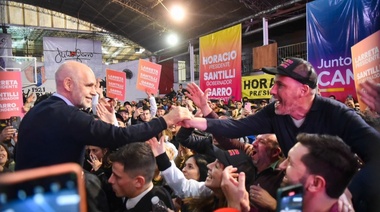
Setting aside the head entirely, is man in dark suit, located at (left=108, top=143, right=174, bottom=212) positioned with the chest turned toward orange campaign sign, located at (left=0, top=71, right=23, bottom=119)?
no

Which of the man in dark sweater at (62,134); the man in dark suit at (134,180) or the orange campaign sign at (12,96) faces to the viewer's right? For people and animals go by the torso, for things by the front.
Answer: the man in dark sweater at (62,134)

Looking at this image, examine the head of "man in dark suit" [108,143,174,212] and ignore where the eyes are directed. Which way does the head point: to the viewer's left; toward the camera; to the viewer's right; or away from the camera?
to the viewer's left

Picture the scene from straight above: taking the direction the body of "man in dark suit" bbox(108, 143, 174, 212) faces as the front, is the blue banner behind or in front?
behind

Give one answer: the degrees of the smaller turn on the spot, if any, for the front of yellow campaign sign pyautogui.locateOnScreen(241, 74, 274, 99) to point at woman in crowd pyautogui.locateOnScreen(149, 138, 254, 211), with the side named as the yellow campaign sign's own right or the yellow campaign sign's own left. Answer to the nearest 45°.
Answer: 0° — it already faces them

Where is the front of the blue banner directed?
toward the camera

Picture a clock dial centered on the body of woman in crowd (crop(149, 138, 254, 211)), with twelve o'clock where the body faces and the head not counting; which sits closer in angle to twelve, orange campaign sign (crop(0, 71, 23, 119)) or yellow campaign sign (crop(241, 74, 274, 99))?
the orange campaign sign

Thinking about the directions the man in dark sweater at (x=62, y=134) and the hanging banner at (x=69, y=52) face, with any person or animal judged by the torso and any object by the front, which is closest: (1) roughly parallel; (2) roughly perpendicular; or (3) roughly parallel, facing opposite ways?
roughly perpendicular

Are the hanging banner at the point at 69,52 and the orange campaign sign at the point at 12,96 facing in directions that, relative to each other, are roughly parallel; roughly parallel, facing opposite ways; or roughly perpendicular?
roughly parallel

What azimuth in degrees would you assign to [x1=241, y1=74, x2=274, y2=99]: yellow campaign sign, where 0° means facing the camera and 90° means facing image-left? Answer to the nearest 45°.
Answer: approximately 0°

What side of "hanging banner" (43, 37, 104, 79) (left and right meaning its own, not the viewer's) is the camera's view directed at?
front

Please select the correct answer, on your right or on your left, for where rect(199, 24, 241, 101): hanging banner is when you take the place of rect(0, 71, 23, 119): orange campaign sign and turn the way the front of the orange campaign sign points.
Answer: on your left

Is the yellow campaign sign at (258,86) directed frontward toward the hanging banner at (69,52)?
no

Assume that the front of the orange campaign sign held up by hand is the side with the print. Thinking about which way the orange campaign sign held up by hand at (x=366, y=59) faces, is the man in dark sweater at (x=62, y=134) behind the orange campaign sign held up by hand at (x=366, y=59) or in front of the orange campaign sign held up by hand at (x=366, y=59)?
in front

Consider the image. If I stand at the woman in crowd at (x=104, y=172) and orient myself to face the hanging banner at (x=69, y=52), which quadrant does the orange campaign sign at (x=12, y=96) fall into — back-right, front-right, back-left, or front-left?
front-left

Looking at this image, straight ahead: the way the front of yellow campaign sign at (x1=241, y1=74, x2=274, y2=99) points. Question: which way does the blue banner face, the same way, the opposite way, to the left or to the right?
the same way

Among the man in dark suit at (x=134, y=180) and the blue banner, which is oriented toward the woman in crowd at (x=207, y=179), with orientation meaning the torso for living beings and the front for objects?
the blue banner

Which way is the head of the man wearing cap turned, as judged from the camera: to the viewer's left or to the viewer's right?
to the viewer's left

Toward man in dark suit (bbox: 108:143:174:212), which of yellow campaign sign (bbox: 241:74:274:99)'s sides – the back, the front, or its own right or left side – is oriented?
front
